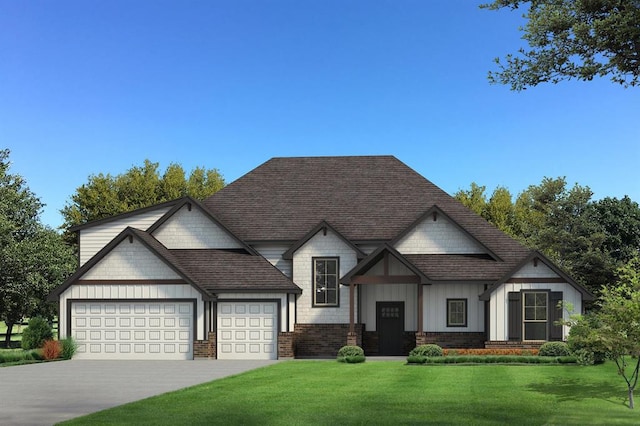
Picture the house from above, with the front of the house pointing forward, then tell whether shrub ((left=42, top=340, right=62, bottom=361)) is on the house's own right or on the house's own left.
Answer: on the house's own right

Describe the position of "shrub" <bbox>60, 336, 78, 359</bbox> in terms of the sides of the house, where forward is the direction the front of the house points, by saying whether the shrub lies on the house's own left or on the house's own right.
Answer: on the house's own right

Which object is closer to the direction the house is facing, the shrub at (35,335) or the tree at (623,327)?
the tree

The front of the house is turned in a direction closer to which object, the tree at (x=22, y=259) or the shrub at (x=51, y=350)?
the shrub

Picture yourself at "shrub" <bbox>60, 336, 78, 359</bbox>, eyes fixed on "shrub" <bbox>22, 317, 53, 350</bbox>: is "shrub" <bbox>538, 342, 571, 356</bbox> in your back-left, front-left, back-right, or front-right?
back-right

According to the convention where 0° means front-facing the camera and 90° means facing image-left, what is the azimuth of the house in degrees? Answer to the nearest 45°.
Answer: approximately 0°
